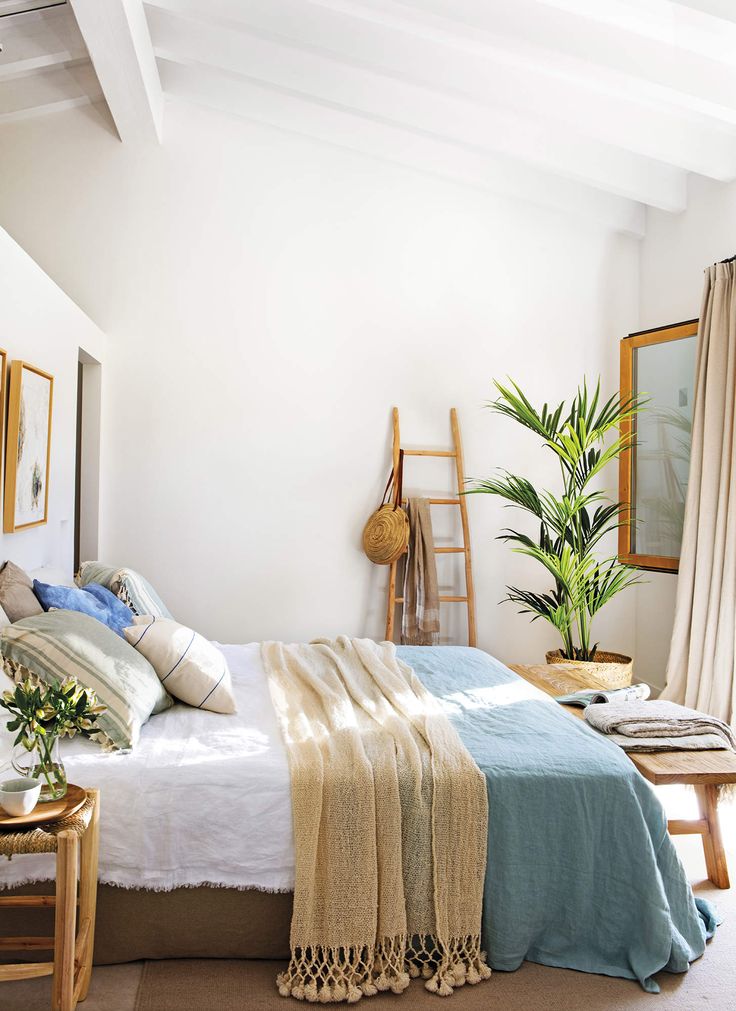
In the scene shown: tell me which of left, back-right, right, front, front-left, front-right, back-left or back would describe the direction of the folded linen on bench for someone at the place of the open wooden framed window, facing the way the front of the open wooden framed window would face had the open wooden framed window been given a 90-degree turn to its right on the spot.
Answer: back-left

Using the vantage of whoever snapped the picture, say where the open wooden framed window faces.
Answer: facing the viewer and to the left of the viewer

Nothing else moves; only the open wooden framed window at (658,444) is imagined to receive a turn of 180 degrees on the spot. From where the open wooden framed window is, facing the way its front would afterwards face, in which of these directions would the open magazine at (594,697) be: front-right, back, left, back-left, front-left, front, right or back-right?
back-right

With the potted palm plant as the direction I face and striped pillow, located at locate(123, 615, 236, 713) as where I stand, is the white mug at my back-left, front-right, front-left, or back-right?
back-right

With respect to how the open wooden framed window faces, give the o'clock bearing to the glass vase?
The glass vase is roughly at 11 o'clock from the open wooden framed window.

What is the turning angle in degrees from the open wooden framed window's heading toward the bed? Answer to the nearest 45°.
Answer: approximately 45° to its left

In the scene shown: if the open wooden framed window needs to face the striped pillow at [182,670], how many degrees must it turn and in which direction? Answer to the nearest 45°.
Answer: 0° — it already faces it

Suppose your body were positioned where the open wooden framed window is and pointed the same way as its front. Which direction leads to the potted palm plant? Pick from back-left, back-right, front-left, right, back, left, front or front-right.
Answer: front

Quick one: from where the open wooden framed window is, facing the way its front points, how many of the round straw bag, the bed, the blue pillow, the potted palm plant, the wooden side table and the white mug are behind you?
0

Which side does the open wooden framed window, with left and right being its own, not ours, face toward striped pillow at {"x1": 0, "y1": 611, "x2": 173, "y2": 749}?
front

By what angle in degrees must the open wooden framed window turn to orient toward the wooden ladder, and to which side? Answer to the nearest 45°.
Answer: approximately 45° to its right

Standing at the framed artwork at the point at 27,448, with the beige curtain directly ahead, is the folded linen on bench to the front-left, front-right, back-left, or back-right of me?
front-right

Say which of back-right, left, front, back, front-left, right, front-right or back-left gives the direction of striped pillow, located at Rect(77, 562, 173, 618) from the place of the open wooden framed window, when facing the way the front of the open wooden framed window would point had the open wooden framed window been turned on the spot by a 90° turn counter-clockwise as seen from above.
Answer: right

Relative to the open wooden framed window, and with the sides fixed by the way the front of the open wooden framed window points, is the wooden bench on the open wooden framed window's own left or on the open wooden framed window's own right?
on the open wooden framed window's own left

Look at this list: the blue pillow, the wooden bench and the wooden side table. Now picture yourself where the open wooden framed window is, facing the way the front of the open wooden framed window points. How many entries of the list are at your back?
0
